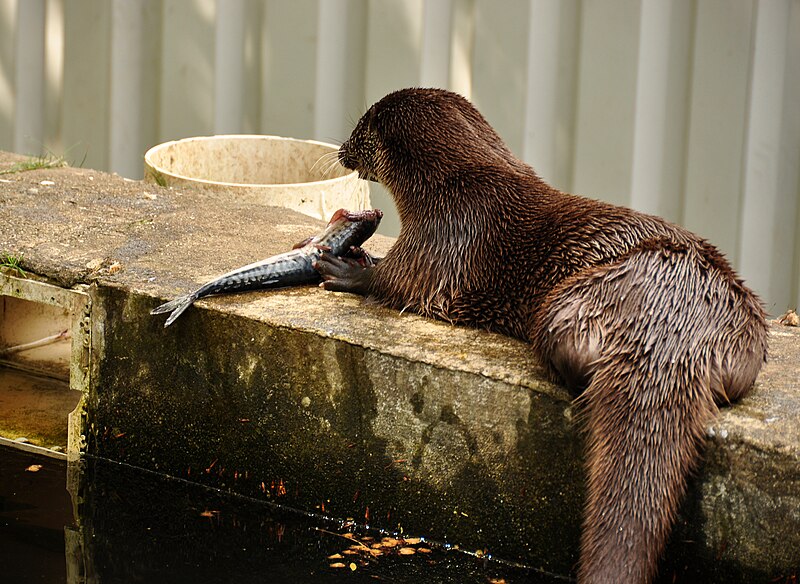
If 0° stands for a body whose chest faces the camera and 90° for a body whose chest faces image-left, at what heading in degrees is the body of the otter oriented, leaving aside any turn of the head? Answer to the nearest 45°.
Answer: approximately 135°

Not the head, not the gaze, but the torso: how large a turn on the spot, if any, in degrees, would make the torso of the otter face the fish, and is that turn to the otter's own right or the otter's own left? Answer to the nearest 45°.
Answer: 0° — it already faces it

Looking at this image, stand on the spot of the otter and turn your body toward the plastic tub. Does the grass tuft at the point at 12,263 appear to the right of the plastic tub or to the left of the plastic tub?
left

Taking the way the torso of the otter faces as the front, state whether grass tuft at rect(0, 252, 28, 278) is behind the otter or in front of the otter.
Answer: in front

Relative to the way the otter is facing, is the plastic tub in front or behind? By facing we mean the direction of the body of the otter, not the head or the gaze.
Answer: in front

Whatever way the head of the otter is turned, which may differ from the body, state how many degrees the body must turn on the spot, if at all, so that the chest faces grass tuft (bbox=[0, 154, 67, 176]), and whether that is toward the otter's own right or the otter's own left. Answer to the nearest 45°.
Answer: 0° — it already faces it
